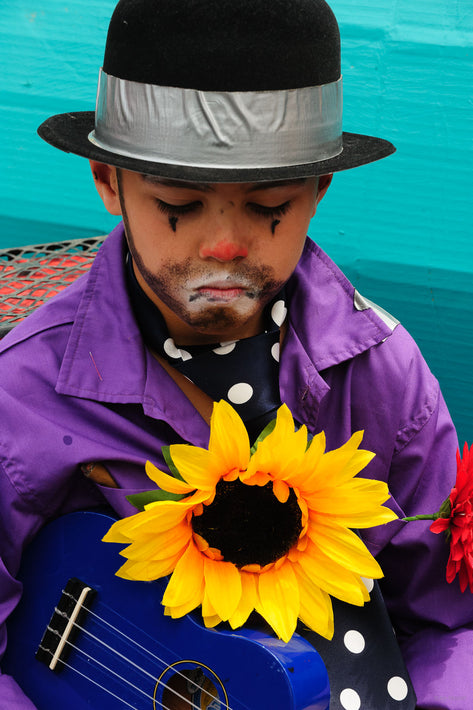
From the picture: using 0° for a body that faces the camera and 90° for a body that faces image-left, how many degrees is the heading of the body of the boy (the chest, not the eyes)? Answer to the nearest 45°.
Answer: approximately 0°
